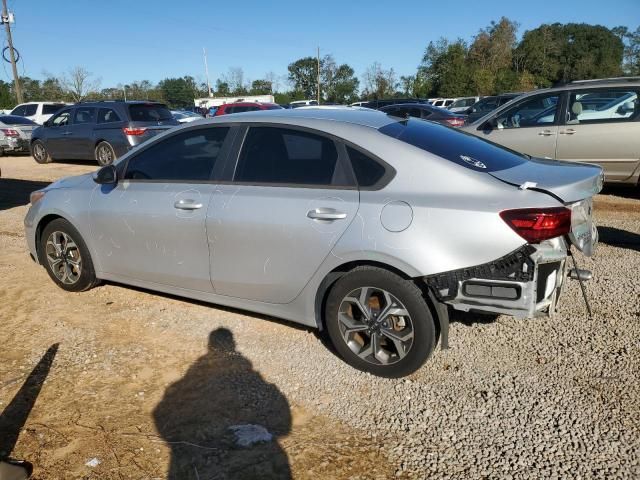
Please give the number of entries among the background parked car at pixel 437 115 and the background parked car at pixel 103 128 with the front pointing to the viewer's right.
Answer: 0

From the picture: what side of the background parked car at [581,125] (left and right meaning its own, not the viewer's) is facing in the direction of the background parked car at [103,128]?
front

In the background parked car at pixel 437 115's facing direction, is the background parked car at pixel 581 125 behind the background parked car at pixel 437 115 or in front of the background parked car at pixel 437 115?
behind

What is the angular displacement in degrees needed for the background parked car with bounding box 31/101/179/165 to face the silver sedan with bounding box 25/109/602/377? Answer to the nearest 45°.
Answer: approximately 135° to its left

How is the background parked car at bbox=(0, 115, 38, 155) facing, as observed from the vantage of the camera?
facing away from the viewer and to the left of the viewer

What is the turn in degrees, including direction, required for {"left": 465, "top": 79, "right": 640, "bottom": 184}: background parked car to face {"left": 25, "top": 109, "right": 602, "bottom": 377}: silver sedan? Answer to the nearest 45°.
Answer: approximately 90° to its left

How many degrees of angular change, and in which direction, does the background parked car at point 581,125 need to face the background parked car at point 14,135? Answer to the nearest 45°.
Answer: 0° — it already faces it

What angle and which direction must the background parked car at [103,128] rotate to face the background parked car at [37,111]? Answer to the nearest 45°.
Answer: approximately 45° to its right

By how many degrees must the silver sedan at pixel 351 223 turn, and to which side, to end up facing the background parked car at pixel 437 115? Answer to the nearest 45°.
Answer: approximately 45° to its right

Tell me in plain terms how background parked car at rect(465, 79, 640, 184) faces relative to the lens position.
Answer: facing to the left of the viewer

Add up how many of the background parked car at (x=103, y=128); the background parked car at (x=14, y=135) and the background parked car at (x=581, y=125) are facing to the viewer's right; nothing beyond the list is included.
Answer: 0

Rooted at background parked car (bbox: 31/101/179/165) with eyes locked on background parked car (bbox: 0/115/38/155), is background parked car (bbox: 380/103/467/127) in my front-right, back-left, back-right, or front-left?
back-right

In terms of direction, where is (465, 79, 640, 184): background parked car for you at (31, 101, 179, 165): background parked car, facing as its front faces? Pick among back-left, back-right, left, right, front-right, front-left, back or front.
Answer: back

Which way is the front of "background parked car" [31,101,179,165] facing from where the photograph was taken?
facing away from the viewer and to the left of the viewer

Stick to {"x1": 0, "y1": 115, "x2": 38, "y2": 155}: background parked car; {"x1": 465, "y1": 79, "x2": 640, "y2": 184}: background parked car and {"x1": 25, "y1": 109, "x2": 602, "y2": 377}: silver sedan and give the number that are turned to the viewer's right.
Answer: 0

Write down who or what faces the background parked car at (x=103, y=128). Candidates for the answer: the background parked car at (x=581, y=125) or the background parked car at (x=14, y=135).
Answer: the background parked car at (x=581, y=125)
